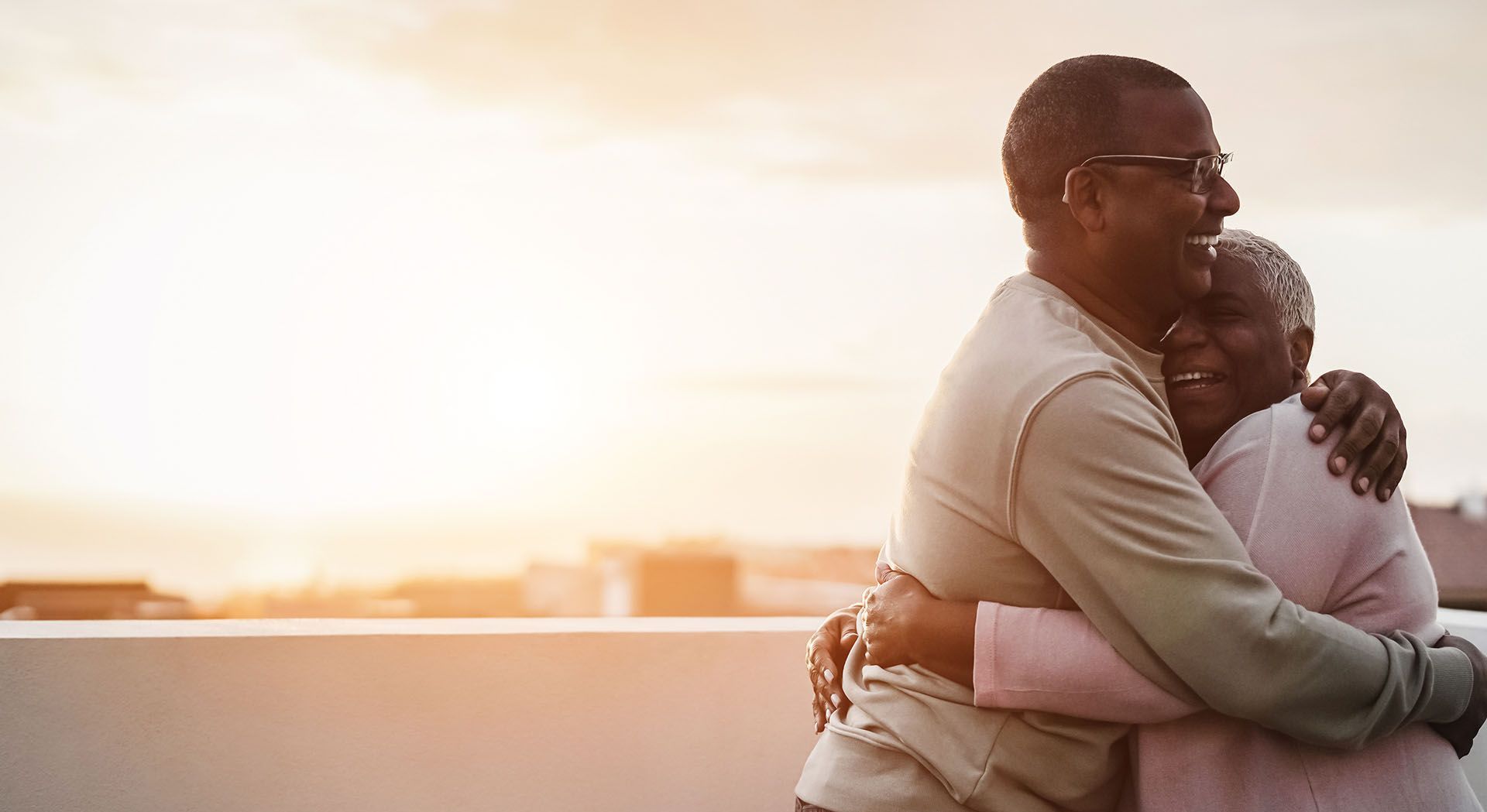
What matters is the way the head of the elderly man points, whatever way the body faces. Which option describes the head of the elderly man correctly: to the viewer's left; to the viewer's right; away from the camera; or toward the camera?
to the viewer's right

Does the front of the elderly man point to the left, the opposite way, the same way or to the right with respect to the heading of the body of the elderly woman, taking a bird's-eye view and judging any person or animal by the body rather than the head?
the opposite way

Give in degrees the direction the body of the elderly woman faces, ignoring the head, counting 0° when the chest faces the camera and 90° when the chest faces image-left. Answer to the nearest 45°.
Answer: approximately 90°

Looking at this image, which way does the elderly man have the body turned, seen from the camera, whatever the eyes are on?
to the viewer's right

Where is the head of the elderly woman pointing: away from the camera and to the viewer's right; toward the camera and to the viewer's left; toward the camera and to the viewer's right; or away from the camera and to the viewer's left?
toward the camera and to the viewer's left
